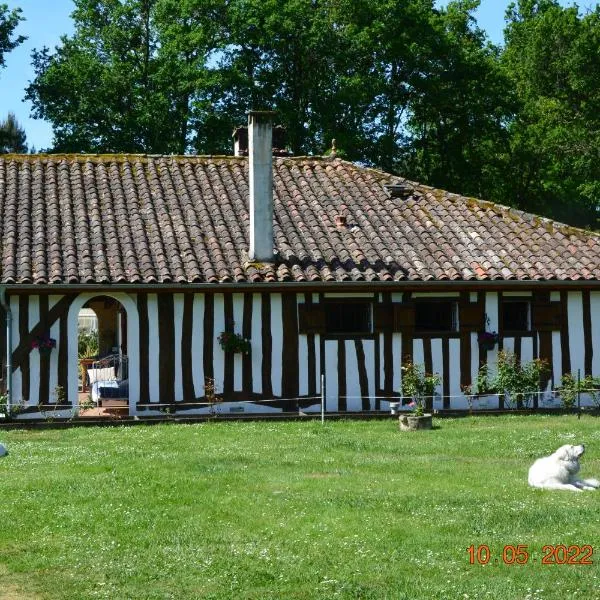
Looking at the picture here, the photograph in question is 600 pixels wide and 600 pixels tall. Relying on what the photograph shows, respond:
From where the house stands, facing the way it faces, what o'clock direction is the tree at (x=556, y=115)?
The tree is roughly at 7 o'clock from the house.

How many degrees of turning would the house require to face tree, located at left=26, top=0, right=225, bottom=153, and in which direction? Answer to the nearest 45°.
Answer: approximately 180°

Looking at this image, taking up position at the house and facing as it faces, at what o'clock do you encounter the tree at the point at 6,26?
The tree is roughly at 5 o'clock from the house.

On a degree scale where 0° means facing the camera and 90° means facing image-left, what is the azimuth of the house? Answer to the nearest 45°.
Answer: approximately 0°

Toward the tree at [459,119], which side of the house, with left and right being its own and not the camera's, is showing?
back
